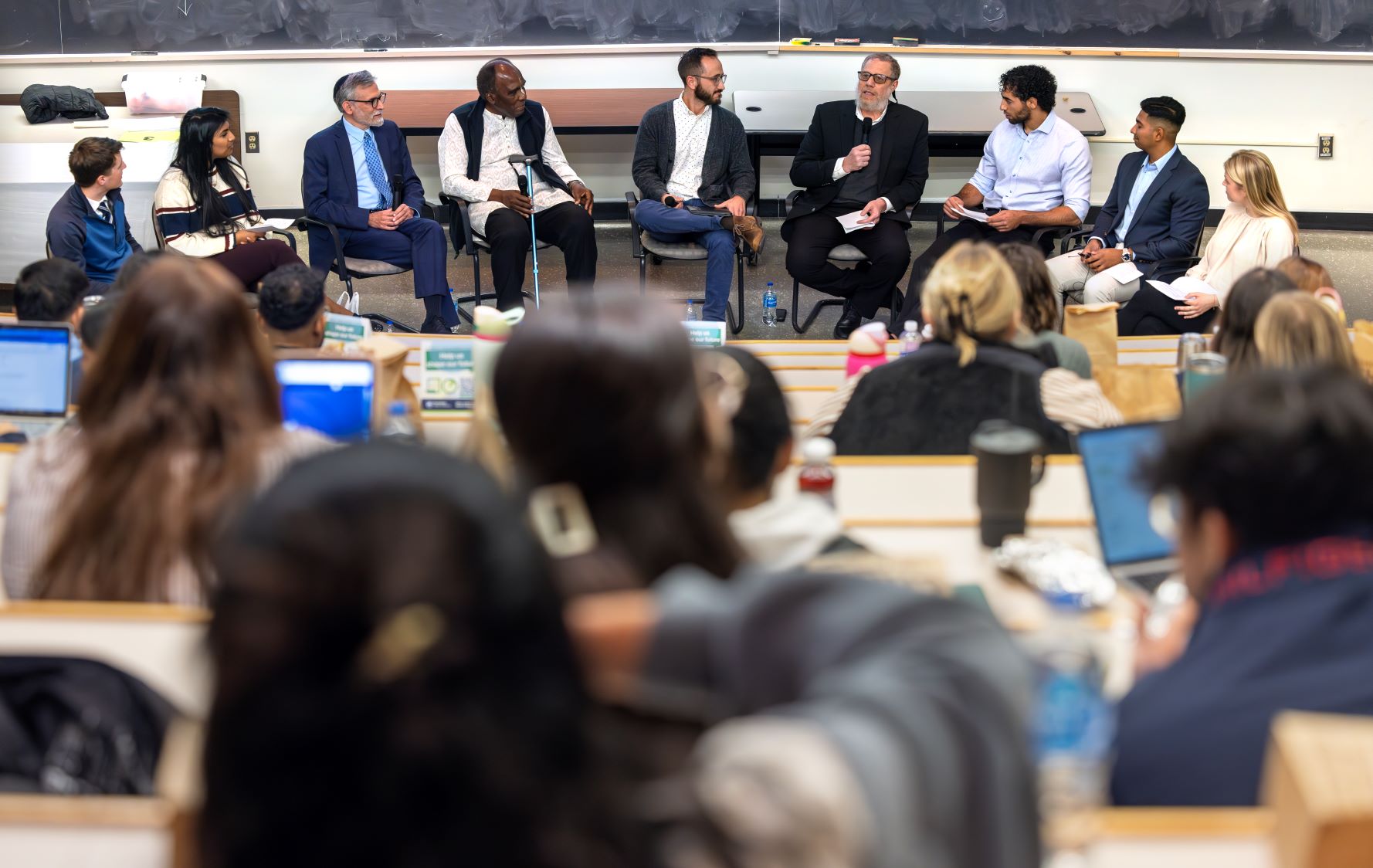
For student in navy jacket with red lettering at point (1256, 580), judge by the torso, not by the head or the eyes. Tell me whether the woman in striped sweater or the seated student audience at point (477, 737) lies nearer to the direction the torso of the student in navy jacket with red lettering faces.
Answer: the woman in striped sweater

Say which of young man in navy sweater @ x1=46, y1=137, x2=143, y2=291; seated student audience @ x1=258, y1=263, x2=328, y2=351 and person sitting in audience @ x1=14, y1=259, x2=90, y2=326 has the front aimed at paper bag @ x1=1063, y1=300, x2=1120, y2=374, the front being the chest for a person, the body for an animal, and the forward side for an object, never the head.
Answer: the young man in navy sweater

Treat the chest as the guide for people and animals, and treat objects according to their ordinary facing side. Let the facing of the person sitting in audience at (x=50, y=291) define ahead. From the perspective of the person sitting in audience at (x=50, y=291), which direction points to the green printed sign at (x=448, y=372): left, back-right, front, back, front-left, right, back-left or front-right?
back-right

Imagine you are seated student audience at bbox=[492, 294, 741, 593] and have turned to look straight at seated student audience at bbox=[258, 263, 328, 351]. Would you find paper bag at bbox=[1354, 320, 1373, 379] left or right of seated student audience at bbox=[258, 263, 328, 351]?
right

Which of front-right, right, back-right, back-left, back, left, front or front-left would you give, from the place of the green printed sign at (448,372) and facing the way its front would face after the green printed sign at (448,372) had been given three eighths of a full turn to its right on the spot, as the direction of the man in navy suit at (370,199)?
front-right

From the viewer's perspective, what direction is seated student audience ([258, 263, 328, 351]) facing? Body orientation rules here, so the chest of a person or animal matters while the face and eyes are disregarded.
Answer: away from the camera

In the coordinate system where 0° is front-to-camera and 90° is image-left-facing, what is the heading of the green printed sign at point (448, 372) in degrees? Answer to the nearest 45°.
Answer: approximately 0°

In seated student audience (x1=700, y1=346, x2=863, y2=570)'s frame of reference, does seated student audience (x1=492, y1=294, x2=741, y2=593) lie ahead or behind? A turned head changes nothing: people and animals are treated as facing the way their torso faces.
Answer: behind

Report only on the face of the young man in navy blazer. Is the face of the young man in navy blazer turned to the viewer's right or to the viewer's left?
to the viewer's left

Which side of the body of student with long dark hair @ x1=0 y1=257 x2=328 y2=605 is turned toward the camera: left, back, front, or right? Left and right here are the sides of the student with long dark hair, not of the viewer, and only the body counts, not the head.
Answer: back

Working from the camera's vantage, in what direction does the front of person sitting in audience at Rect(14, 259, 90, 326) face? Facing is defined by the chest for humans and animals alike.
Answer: facing away from the viewer

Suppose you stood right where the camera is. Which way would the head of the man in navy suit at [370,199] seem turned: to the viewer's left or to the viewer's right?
to the viewer's right

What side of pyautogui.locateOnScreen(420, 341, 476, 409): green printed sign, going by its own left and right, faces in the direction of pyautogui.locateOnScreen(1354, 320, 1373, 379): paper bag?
left
